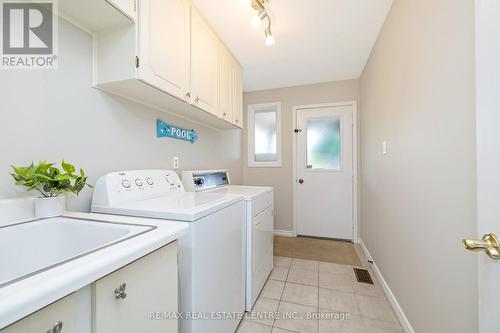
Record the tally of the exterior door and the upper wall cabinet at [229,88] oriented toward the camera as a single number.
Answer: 1

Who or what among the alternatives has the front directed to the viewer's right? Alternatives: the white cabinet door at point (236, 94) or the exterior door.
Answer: the white cabinet door

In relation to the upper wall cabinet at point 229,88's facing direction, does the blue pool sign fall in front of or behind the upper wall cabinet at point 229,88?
behind

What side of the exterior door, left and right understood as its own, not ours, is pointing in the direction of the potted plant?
front

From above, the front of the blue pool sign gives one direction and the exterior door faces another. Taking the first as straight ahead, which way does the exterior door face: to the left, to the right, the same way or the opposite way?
to the right

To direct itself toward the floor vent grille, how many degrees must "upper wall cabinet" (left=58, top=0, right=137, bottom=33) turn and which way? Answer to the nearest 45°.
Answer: approximately 45° to its left

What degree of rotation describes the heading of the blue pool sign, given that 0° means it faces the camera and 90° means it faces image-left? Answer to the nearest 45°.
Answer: approximately 315°

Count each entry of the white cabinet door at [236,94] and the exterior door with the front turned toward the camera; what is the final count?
1

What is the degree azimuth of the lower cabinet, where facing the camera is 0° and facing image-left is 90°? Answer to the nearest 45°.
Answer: approximately 315°

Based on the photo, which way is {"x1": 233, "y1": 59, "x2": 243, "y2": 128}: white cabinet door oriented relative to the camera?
to the viewer's right

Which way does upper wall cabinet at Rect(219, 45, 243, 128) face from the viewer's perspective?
to the viewer's right

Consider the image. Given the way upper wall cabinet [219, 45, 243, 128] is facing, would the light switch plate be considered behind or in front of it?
in front

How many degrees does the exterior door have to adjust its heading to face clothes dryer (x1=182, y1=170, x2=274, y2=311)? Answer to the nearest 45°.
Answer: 0° — it already faces it

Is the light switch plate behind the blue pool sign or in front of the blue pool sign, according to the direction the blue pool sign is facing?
in front

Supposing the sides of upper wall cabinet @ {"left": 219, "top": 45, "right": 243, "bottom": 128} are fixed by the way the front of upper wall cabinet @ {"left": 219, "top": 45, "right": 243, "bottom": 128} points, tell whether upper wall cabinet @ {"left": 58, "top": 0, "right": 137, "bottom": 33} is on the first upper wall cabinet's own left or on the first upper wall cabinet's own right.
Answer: on the first upper wall cabinet's own right
